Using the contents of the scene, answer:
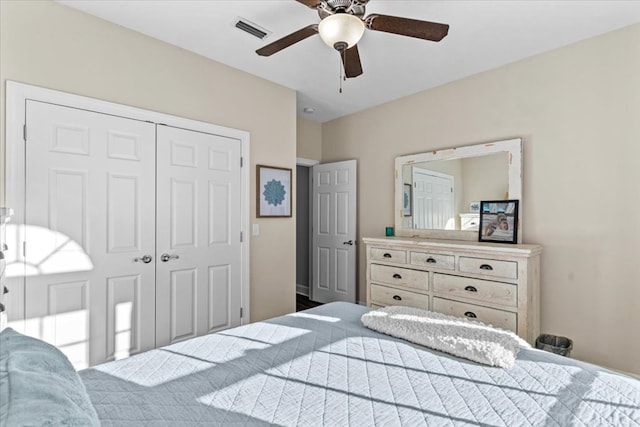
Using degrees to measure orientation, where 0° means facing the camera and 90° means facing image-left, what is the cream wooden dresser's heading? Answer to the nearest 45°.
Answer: approximately 45°

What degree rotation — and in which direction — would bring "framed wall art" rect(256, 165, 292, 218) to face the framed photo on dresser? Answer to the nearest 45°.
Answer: approximately 45° to its left

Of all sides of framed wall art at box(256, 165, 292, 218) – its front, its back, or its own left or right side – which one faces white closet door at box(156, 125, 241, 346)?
right

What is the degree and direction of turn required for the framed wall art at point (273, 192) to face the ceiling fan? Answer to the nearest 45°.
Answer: approximately 45° to its right

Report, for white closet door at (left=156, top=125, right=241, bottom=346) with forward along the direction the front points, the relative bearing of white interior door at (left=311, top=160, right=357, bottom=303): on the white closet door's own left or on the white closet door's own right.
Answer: on the white closet door's own left

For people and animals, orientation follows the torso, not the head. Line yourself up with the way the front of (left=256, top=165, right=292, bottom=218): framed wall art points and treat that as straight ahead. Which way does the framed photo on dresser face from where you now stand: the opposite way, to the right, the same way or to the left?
to the right

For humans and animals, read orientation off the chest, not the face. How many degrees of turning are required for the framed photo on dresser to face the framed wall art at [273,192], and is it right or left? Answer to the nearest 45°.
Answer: approximately 90° to its right

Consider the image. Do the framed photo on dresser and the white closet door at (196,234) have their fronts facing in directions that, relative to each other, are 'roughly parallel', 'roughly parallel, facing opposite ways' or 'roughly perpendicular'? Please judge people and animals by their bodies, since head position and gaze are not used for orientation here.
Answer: roughly perpendicular
